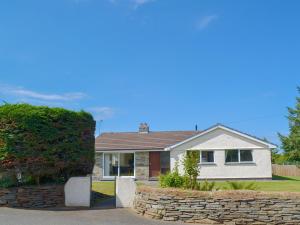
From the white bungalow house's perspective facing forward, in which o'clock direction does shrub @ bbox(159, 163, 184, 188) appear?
The shrub is roughly at 12 o'clock from the white bungalow house.

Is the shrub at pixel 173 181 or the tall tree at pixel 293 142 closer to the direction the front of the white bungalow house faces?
the shrub

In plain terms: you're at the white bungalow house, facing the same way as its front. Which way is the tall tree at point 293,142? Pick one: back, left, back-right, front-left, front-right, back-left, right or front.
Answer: back-left

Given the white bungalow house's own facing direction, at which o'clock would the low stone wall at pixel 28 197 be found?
The low stone wall is roughly at 1 o'clock from the white bungalow house.

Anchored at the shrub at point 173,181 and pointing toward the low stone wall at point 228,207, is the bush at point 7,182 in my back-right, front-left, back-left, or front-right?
back-right

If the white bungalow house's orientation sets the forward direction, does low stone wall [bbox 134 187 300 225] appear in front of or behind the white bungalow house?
in front

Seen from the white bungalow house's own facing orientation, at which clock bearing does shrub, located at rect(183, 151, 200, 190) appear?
The shrub is roughly at 12 o'clock from the white bungalow house.

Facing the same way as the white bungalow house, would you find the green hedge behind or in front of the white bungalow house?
in front

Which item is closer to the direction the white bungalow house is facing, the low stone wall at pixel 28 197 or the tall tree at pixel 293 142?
the low stone wall

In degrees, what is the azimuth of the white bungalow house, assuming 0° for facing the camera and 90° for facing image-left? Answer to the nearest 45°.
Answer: approximately 0°

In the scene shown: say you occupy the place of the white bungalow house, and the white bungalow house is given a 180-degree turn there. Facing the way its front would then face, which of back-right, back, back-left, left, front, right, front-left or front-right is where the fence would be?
front-right
